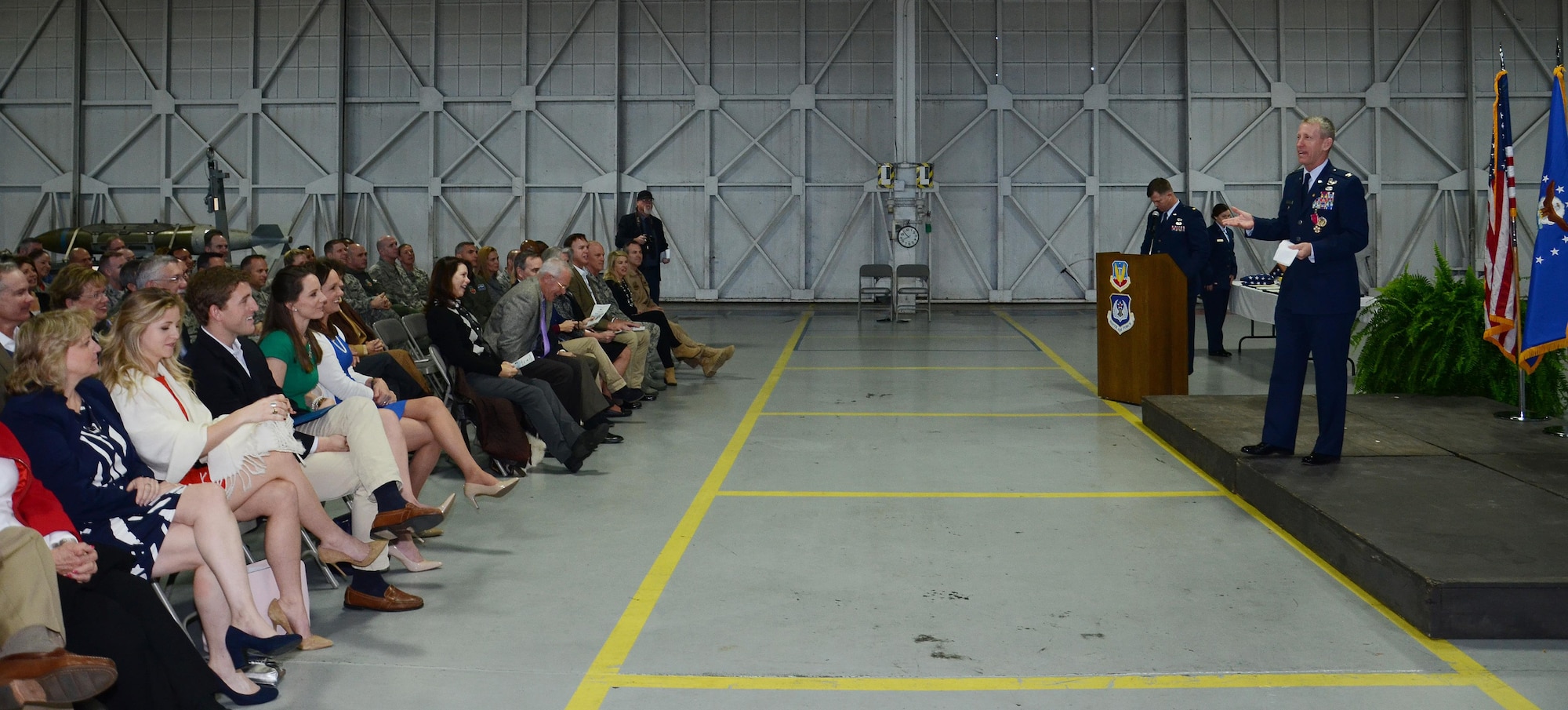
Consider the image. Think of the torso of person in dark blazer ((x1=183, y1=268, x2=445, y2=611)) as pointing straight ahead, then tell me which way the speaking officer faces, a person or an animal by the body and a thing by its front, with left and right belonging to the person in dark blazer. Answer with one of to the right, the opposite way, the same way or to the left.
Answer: the opposite way

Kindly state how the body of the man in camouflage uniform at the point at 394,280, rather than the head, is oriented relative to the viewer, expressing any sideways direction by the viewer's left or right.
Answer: facing the viewer and to the right of the viewer

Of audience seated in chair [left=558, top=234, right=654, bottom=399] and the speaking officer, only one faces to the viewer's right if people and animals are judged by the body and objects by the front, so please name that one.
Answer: the audience seated in chair

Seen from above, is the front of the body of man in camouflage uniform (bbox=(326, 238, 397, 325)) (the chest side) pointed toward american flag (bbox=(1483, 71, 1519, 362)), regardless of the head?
yes

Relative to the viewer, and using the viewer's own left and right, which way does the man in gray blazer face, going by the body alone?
facing to the right of the viewer

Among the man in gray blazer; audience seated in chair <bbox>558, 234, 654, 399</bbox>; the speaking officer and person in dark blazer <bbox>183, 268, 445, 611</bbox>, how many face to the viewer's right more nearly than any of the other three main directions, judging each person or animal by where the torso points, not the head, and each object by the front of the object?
3

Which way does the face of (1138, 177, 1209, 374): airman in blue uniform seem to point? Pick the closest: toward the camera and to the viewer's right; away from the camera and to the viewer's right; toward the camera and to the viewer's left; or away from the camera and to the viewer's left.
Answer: toward the camera and to the viewer's left

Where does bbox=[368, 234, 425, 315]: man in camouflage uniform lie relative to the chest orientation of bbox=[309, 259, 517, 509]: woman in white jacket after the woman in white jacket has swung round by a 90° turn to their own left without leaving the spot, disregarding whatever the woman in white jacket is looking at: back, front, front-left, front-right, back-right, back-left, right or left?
front

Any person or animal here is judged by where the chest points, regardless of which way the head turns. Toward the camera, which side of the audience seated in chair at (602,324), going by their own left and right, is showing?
right

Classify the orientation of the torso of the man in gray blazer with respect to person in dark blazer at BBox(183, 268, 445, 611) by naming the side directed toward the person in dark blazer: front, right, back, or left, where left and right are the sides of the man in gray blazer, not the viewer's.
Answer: right

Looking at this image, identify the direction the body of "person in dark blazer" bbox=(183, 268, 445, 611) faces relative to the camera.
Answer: to the viewer's right

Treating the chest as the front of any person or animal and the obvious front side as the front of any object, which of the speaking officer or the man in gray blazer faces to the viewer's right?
the man in gray blazer

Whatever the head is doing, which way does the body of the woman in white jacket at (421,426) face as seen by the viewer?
to the viewer's right

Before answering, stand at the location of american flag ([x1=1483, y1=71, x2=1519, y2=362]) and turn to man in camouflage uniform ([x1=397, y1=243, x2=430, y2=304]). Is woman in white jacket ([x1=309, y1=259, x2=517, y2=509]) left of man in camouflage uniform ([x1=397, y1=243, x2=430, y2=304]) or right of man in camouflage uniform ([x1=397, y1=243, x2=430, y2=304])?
left

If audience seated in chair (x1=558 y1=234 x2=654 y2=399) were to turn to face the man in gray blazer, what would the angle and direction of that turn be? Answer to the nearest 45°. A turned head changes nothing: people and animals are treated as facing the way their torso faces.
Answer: approximately 90° to their right
